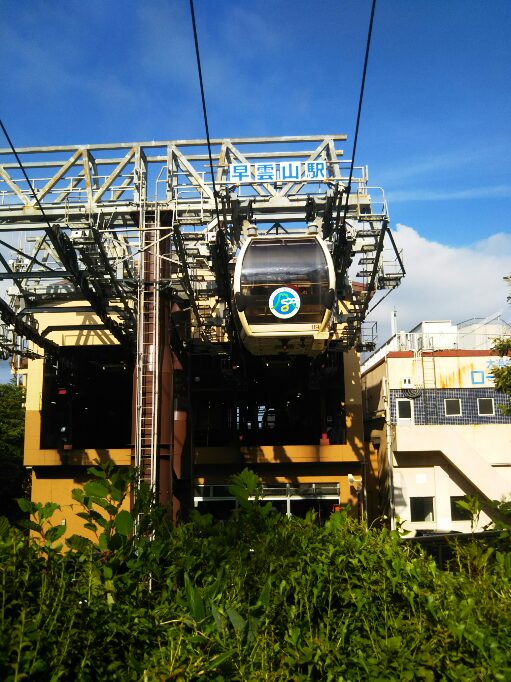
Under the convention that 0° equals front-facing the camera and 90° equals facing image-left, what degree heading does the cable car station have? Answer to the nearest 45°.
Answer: approximately 0°

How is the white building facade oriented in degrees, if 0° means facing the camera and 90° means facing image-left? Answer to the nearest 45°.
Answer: approximately 0°

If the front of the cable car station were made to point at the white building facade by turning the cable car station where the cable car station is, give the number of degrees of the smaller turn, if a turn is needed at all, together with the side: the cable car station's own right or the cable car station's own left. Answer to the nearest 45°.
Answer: approximately 135° to the cable car station's own left

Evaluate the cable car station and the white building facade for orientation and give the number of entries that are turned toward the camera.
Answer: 2

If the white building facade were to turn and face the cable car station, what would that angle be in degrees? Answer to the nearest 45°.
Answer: approximately 45° to its right

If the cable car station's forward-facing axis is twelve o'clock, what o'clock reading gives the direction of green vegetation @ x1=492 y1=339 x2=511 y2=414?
The green vegetation is roughly at 9 o'clock from the cable car station.
